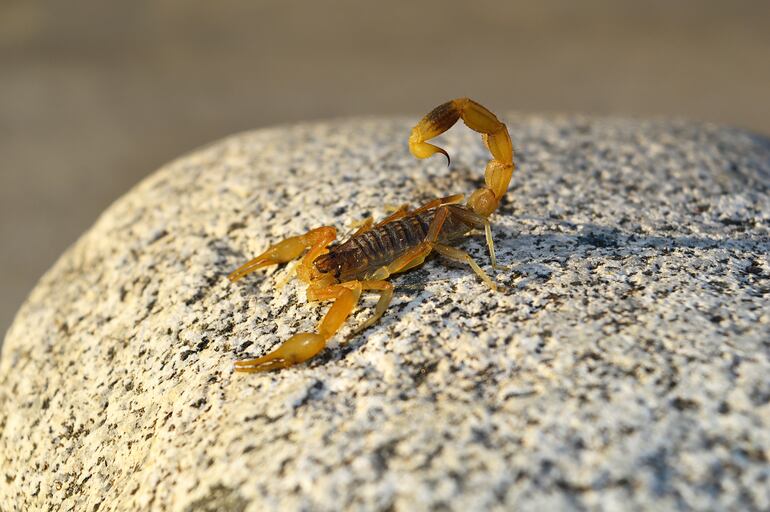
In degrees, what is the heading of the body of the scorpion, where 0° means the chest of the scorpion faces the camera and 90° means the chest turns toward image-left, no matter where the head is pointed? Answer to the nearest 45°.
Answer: approximately 45°
